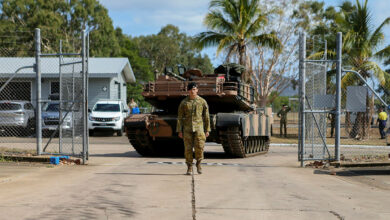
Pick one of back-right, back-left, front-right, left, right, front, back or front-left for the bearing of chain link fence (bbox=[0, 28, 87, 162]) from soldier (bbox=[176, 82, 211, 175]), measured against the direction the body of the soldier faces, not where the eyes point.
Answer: back-right

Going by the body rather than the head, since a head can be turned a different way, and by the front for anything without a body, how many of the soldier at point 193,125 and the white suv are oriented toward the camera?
2

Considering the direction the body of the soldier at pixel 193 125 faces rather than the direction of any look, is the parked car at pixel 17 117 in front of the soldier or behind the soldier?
behind

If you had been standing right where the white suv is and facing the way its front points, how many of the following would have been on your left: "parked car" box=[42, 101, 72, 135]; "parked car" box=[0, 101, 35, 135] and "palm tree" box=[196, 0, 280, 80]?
1

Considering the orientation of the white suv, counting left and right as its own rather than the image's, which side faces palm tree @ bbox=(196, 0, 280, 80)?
left

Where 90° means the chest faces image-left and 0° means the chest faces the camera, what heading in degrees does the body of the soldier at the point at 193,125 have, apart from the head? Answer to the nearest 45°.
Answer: approximately 0°

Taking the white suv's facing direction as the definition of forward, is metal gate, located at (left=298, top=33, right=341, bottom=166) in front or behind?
in front

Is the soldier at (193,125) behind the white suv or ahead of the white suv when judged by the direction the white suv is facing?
ahead
